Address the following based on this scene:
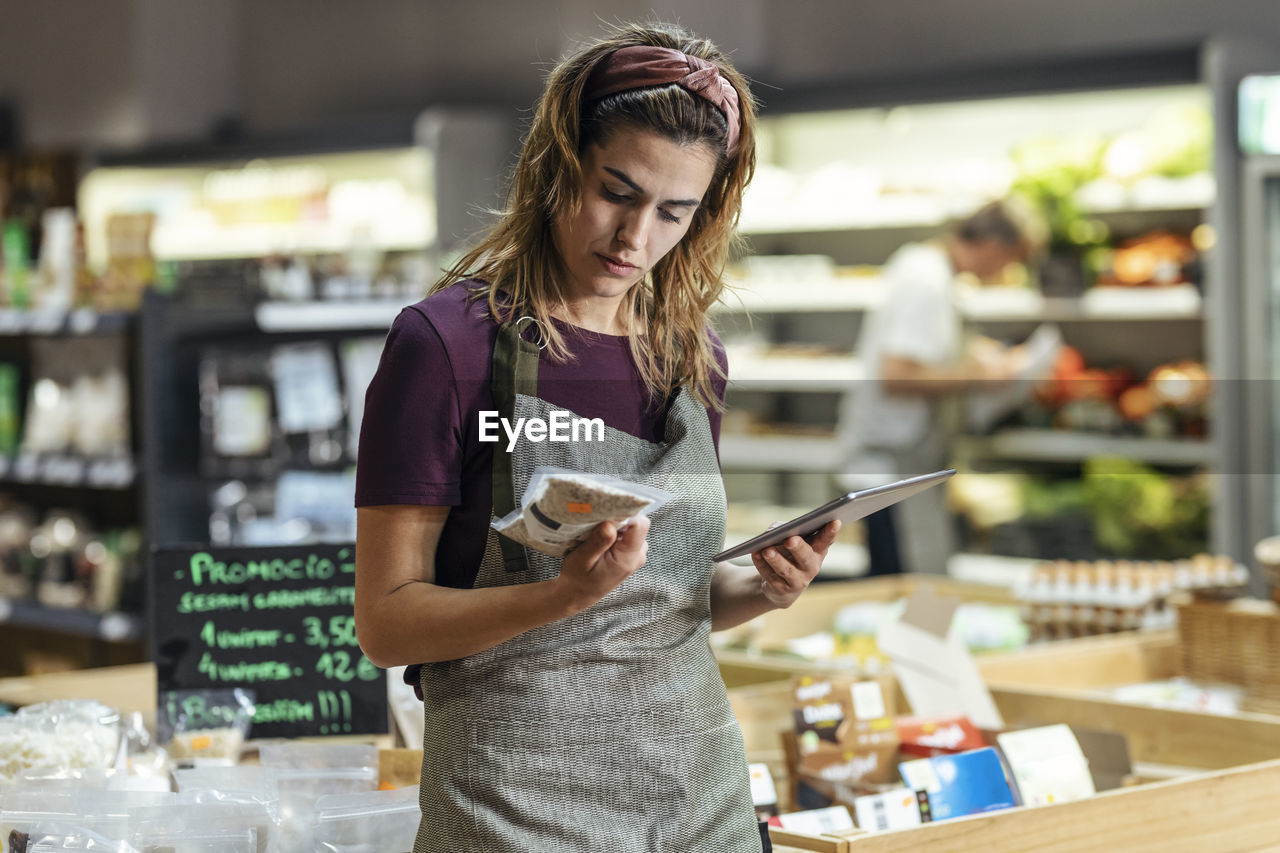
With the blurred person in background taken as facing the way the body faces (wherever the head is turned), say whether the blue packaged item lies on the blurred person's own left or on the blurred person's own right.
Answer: on the blurred person's own right

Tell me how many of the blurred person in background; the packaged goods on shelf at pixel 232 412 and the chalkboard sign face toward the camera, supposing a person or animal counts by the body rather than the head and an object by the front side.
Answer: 2

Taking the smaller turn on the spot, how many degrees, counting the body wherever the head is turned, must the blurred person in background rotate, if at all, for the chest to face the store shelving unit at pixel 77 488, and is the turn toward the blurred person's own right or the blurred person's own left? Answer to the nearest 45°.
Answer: approximately 180°

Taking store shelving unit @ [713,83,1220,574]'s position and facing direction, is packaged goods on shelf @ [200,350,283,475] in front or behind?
in front

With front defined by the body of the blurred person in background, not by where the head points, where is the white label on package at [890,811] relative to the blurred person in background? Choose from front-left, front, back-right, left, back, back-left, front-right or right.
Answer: right

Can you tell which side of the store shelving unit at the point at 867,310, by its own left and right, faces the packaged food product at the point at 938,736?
front

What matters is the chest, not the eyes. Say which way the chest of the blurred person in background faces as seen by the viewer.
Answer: to the viewer's right

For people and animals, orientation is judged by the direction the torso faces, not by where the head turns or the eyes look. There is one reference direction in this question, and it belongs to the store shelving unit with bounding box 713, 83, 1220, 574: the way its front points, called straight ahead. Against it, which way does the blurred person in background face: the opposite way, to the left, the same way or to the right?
to the left
